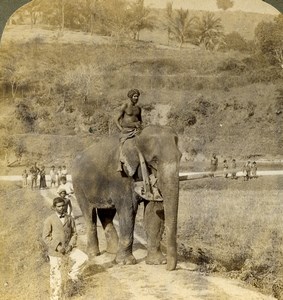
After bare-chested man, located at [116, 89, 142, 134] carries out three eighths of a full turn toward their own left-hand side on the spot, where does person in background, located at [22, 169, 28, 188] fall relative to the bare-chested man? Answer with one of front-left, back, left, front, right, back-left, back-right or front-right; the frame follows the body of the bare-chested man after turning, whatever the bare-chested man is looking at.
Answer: left

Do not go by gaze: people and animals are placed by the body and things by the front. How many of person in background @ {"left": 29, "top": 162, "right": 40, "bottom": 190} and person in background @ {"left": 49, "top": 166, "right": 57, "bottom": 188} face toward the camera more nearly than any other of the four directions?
2

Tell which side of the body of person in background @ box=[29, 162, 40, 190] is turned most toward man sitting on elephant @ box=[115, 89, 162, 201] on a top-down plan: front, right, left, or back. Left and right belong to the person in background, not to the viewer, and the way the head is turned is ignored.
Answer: front

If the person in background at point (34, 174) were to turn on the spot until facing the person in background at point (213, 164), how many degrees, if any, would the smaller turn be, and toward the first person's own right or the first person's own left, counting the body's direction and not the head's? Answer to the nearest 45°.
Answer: approximately 90° to the first person's own left

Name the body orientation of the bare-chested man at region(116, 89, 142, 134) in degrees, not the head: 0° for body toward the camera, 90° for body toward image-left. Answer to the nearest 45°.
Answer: approximately 315°
